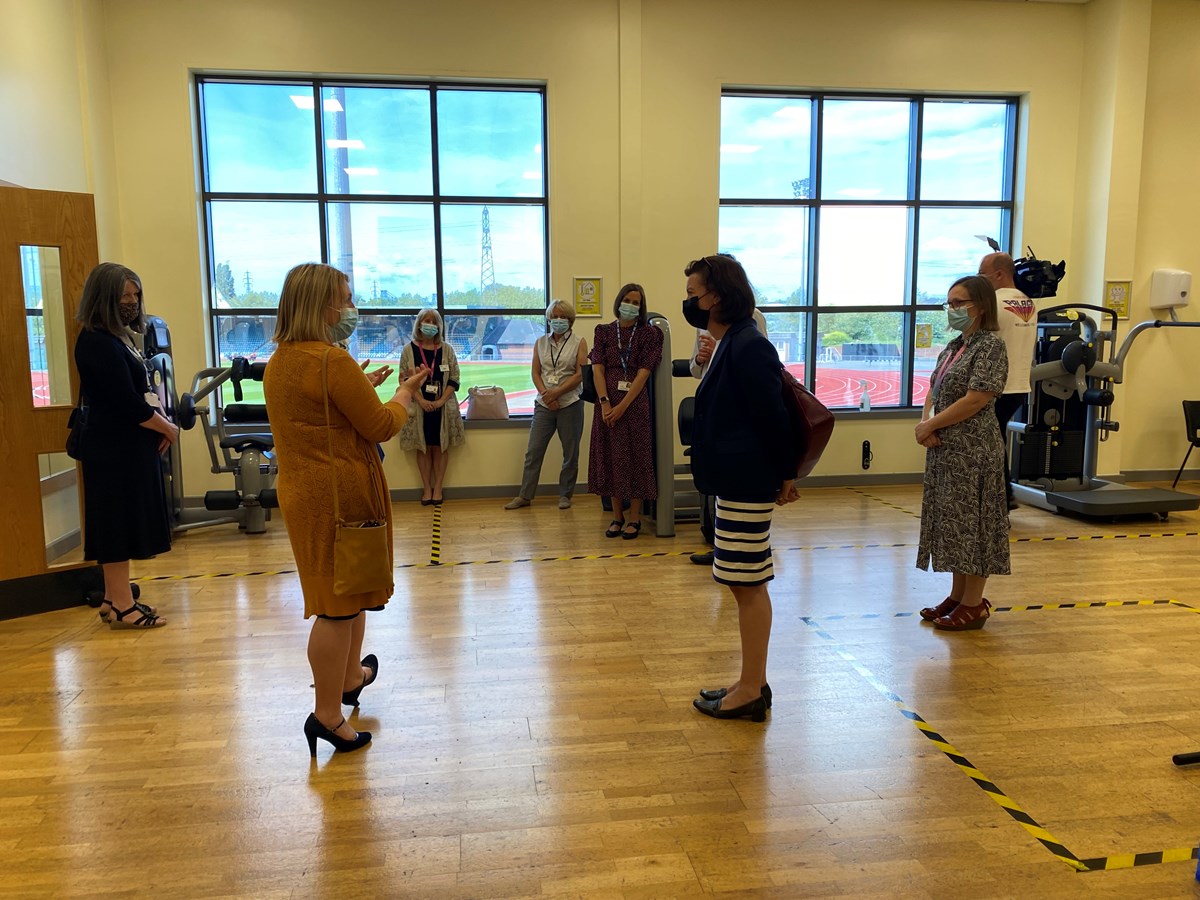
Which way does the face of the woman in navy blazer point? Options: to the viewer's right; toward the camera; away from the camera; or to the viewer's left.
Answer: to the viewer's left

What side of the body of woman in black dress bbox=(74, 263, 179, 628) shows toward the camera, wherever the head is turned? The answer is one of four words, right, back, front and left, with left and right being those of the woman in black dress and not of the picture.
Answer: right

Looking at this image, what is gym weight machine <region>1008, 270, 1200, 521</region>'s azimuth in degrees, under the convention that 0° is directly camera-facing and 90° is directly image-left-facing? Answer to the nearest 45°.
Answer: approximately 315°

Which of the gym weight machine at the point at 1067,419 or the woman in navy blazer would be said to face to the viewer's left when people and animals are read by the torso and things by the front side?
the woman in navy blazer

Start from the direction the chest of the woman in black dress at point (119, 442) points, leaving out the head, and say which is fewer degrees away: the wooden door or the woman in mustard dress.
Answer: the woman in mustard dress

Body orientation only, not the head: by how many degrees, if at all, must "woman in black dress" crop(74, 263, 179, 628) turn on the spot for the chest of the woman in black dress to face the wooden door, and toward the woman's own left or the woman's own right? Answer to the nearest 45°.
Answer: approximately 135° to the woman's own left

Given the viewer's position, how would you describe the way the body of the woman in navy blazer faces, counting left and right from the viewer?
facing to the left of the viewer

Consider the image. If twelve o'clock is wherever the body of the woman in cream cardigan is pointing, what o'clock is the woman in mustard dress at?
The woman in mustard dress is roughly at 12 o'clock from the woman in cream cardigan.
